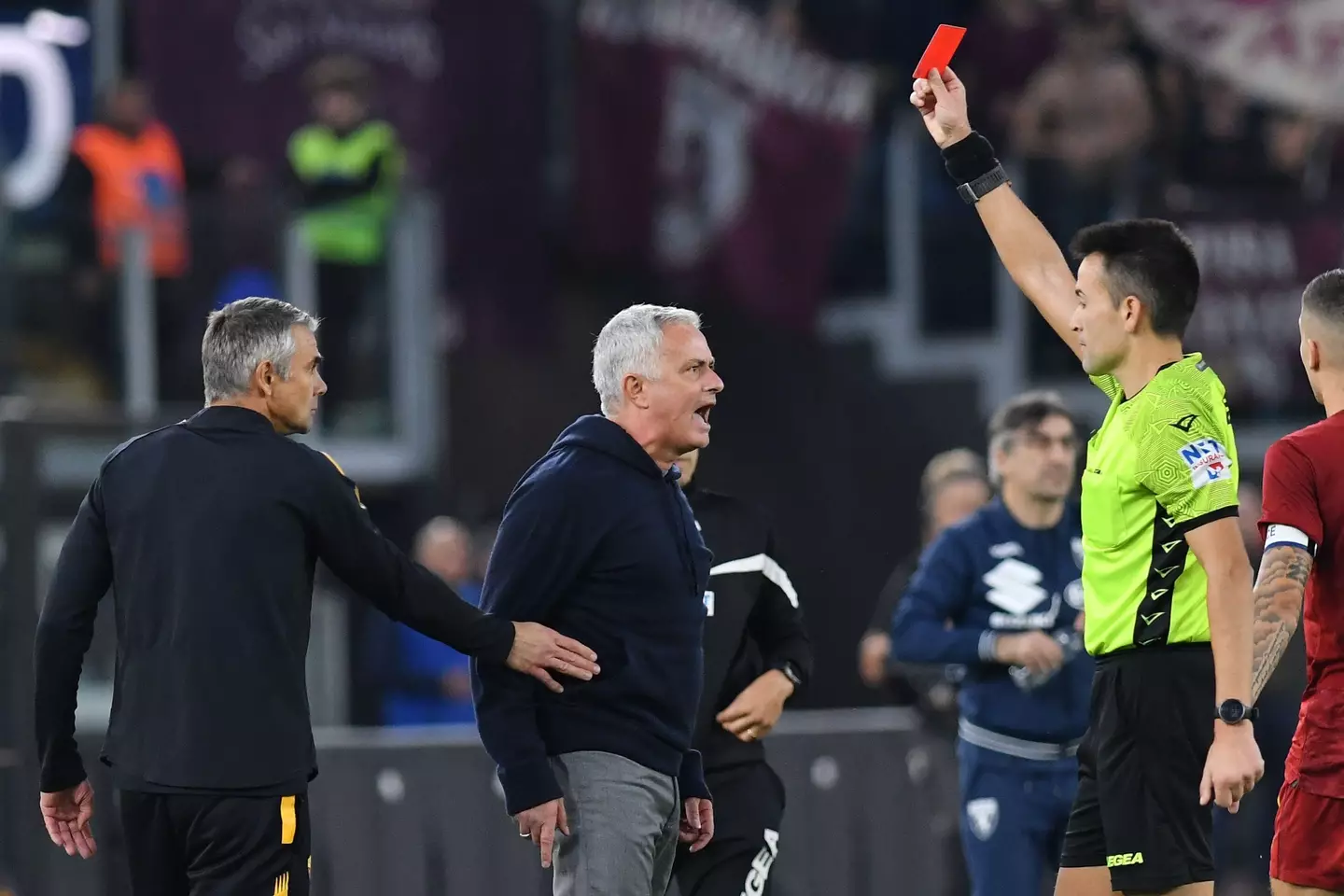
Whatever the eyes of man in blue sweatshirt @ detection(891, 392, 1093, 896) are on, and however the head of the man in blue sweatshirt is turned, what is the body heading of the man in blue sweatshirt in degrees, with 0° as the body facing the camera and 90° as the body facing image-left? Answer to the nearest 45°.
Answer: approximately 315°

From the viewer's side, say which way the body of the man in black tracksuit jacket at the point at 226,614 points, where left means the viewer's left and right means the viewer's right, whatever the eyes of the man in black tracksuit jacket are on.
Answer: facing away from the viewer and to the right of the viewer

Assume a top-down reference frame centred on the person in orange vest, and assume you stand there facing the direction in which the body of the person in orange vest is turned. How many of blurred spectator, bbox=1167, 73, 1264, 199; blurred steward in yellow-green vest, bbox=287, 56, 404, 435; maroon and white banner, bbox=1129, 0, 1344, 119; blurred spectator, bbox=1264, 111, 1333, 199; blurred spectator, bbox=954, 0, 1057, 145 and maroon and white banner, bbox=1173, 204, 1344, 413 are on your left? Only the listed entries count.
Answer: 6

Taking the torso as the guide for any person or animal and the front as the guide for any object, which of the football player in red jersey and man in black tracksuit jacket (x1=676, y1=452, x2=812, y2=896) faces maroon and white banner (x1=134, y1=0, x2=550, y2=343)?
the football player in red jersey

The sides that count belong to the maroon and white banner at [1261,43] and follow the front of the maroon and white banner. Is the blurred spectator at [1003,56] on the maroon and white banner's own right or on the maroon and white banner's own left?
on the maroon and white banner's own right

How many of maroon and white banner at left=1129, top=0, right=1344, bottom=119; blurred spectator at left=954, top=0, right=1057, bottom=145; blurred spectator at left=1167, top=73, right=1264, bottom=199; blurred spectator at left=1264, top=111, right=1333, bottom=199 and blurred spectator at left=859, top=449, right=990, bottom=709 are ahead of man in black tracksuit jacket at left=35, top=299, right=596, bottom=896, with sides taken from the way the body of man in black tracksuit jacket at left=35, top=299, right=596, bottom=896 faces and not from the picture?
5

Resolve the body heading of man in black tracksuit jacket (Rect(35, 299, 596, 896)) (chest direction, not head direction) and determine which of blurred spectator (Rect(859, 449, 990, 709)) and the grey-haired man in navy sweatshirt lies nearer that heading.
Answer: the blurred spectator

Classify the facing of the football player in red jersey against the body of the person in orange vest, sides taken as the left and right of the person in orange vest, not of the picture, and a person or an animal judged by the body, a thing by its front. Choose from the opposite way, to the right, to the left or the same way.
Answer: the opposite way

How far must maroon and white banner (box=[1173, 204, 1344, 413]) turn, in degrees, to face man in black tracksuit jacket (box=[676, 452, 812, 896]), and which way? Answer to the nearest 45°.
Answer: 0° — it already faces them

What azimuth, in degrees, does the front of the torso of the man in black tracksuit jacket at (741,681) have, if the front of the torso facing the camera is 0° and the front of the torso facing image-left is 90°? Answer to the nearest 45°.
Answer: approximately 45°

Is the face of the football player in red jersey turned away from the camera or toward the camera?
away from the camera

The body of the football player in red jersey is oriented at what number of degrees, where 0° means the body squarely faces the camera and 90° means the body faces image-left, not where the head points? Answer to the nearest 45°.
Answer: approximately 135°

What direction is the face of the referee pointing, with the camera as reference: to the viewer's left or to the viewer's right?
to the viewer's left
